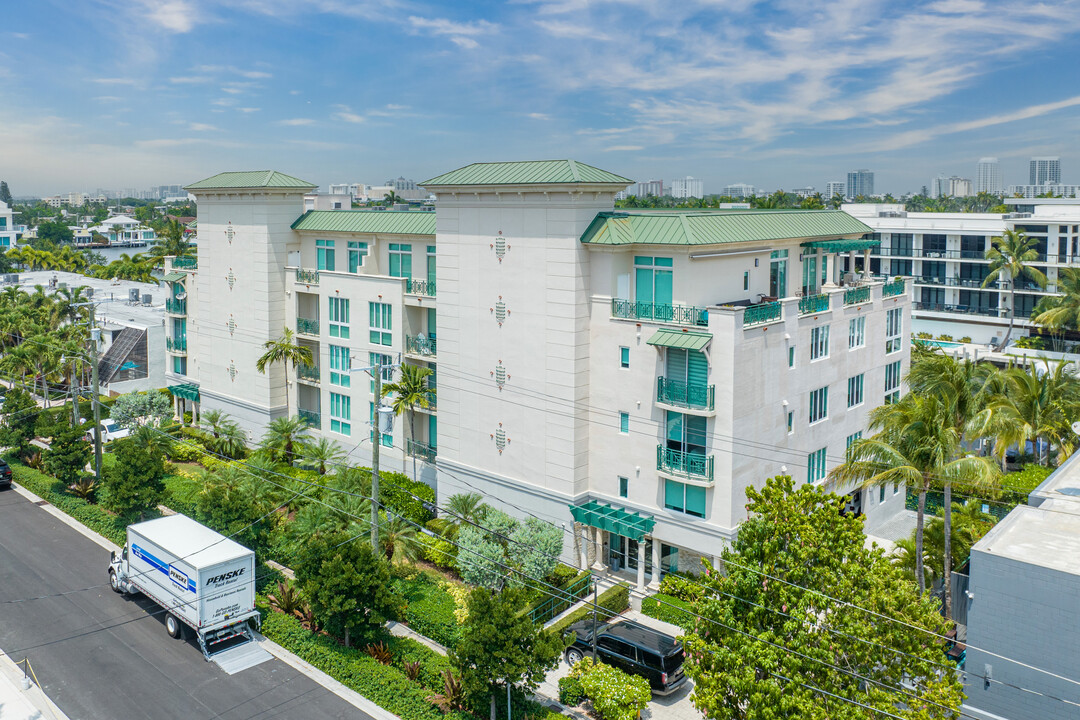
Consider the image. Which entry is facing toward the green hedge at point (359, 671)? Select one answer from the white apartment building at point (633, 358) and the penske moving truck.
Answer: the white apartment building

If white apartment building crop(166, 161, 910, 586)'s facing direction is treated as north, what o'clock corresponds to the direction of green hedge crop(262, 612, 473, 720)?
The green hedge is roughly at 12 o'clock from the white apartment building.

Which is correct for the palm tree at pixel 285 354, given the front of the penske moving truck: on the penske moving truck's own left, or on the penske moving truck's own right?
on the penske moving truck's own right

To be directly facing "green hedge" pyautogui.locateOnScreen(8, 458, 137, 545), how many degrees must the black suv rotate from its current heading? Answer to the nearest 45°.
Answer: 0° — it already faces it

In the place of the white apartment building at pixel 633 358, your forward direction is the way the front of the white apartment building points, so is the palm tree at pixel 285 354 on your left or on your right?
on your right

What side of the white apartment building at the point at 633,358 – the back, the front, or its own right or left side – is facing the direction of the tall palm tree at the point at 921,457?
left

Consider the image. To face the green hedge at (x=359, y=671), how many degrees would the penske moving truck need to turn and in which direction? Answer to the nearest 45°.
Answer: approximately 180°

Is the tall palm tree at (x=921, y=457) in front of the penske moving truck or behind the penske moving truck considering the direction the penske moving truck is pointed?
behind

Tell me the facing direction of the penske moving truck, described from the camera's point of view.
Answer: facing away from the viewer and to the left of the viewer

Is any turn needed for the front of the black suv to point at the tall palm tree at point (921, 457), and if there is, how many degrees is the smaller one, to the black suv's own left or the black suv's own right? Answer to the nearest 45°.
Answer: approximately 135° to the black suv's own right

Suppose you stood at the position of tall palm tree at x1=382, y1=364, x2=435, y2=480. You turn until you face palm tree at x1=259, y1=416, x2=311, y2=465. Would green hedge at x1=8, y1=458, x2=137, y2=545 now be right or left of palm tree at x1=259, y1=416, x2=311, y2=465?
left

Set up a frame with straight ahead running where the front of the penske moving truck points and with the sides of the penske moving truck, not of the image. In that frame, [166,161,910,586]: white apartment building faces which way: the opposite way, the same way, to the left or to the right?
to the left
